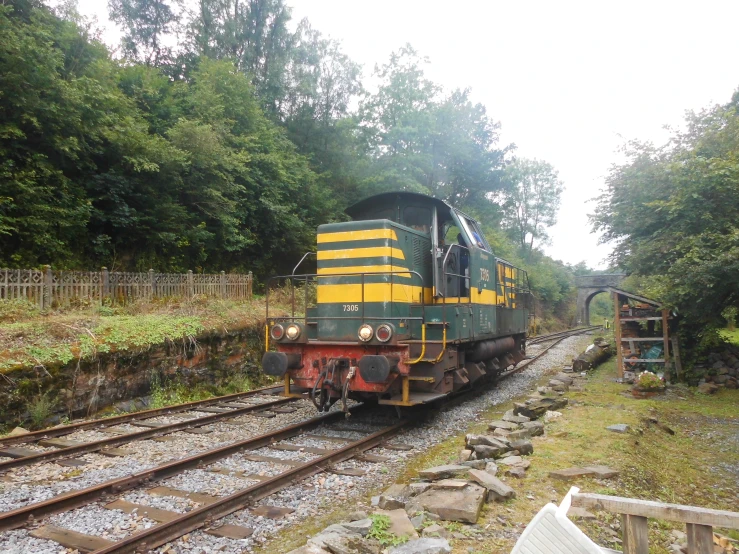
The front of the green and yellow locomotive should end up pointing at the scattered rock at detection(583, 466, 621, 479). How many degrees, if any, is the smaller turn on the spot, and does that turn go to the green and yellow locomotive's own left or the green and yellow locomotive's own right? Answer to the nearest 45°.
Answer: approximately 90° to the green and yellow locomotive's own left

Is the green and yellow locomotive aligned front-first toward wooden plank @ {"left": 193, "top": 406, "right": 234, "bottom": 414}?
no

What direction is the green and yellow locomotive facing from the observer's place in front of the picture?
facing the viewer and to the left of the viewer

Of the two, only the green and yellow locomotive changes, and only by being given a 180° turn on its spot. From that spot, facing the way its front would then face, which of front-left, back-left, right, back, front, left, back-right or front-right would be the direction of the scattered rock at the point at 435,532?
back-right

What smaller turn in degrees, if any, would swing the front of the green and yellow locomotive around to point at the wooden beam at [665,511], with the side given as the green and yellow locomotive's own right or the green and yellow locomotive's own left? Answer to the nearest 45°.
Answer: approximately 45° to the green and yellow locomotive's own left

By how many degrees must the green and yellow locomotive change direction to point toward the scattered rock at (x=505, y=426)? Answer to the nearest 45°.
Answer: approximately 90° to its left

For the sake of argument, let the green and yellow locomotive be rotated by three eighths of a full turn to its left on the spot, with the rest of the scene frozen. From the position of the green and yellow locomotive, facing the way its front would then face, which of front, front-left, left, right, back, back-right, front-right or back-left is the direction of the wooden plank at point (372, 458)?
right

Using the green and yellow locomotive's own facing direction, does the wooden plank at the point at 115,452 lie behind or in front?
in front

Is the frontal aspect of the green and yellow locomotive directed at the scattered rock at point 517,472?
no

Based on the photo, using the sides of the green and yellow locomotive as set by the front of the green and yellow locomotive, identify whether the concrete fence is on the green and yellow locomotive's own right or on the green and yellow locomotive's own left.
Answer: on the green and yellow locomotive's own right

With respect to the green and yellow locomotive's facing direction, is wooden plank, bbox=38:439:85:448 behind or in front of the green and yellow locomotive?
in front

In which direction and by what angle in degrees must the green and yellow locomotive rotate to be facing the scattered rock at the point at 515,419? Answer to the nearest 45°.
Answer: approximately 45° to its left

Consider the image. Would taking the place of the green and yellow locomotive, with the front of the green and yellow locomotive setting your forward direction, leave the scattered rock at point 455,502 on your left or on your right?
on your left

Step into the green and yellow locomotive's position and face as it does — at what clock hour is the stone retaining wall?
The stone retaining wall is roughly at 2 o'clock from the green and yellow locomotive.

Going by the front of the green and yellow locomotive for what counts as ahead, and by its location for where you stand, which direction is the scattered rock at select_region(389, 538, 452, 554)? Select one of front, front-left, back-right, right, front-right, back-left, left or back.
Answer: front-left
